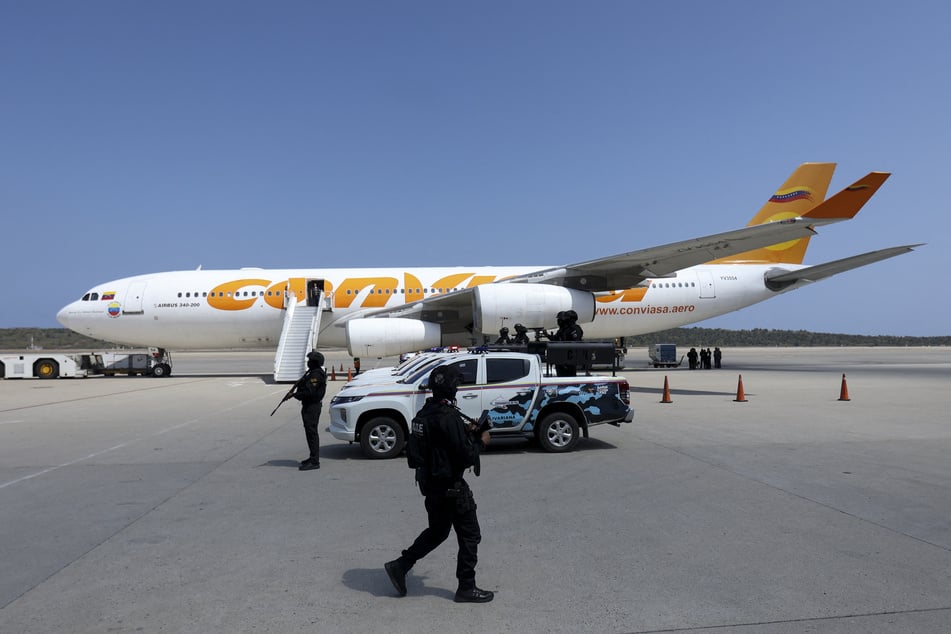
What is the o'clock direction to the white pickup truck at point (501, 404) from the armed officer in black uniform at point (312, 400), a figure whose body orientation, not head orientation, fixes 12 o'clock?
The white pickup truck is roughly at 6 o'clock from the armed officer in black uniform.

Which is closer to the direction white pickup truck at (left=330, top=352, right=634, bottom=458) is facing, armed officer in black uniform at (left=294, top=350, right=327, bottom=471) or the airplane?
the armed officer in black uniform

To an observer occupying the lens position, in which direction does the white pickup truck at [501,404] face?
facing to the left of the viewer

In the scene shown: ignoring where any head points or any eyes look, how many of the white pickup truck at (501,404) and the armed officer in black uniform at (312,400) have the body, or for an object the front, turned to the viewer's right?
0

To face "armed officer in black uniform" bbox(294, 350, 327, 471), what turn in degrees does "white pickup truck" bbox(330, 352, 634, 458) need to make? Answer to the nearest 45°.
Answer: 0° — it already faces them

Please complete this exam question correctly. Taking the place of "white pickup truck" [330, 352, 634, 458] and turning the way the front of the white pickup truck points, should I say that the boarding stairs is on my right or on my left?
on my right

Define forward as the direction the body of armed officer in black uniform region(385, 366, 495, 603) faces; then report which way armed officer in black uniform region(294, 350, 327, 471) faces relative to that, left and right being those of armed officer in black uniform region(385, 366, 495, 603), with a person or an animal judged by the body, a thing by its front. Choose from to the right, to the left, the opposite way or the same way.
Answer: the opposite way

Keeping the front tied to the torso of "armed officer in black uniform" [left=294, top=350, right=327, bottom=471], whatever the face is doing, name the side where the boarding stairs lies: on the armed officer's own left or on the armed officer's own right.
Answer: on the armed officer's own right
